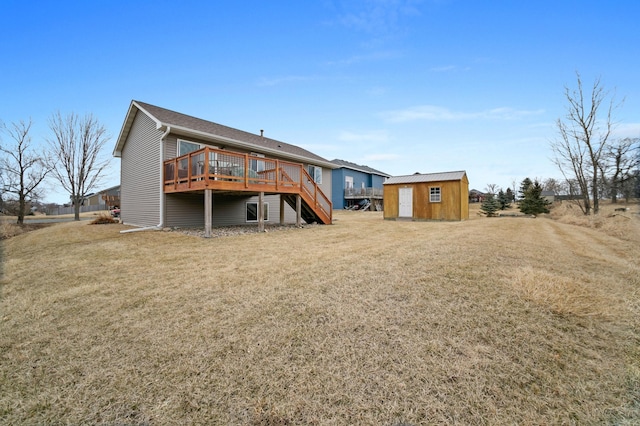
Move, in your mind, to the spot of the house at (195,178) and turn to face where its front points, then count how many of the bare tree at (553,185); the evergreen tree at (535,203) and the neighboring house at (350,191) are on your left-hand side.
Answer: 0

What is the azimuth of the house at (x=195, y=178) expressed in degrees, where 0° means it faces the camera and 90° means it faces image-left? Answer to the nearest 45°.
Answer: approximately 135°

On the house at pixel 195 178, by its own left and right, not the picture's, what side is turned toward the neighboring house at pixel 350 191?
right

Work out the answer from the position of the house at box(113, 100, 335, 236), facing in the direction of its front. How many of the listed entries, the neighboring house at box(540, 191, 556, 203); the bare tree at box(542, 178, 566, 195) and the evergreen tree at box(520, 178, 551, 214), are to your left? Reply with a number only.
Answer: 0

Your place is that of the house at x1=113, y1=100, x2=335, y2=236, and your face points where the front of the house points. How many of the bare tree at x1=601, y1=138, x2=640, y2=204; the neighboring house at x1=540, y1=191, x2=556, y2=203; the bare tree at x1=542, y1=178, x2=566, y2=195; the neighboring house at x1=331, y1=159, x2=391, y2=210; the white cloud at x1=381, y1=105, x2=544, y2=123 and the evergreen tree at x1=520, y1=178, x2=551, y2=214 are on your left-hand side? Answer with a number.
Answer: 0

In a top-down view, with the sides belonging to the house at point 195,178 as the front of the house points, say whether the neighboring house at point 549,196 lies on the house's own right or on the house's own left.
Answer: on the house's own right

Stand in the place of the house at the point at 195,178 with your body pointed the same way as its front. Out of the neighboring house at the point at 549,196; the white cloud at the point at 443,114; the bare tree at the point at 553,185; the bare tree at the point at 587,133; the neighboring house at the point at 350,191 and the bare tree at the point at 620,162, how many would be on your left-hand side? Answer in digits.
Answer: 0

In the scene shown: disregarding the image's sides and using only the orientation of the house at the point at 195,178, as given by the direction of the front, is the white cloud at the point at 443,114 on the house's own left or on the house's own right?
on the house's own right

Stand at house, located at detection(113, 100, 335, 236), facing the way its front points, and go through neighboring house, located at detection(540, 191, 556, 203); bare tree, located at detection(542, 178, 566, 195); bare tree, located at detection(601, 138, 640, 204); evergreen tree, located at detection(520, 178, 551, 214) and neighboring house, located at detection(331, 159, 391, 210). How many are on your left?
0

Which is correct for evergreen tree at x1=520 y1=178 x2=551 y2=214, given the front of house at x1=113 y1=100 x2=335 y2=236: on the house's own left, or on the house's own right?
on the house's own right

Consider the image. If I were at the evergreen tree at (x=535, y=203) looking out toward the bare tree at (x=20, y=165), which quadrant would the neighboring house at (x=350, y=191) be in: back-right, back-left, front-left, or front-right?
front-right

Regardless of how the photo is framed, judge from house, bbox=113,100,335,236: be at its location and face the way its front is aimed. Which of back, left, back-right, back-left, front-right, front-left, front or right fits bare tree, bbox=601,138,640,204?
back-right

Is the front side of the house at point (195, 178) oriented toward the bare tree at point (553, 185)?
no

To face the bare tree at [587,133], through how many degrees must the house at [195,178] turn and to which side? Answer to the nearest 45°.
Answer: approximately 135° to its right

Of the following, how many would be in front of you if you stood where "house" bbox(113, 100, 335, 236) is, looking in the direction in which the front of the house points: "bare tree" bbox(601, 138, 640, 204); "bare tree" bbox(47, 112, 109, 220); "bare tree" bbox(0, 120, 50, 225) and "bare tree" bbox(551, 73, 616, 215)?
2
